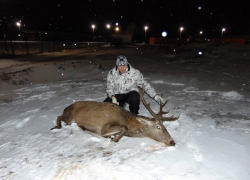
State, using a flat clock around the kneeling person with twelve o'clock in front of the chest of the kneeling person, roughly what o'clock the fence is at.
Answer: The fence is roughly at 5 o'clock from the kneeling person.

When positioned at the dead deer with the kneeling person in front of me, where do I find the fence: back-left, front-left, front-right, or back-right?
front-left

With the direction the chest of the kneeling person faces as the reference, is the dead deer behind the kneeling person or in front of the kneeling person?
in front

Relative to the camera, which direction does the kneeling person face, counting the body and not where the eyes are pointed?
toward the camera

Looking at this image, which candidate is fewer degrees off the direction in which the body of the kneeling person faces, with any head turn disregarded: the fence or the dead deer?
the dead deer

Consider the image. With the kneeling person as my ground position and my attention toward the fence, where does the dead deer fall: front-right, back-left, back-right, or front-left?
back-left

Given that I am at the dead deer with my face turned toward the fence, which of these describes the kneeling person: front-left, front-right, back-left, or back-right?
front-right
